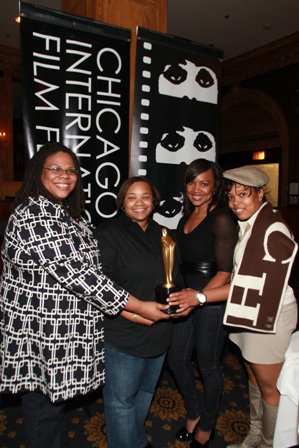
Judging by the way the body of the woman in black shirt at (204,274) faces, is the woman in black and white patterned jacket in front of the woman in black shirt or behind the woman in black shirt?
in front

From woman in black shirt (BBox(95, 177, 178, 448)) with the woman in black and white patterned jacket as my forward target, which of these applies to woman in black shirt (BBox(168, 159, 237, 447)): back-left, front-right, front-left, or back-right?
back-right

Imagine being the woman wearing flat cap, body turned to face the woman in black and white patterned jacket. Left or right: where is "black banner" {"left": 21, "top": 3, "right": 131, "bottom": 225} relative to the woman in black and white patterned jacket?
right

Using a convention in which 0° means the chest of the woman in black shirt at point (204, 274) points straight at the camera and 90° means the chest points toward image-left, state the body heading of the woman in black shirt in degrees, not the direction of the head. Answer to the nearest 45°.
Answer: approximately 45°
